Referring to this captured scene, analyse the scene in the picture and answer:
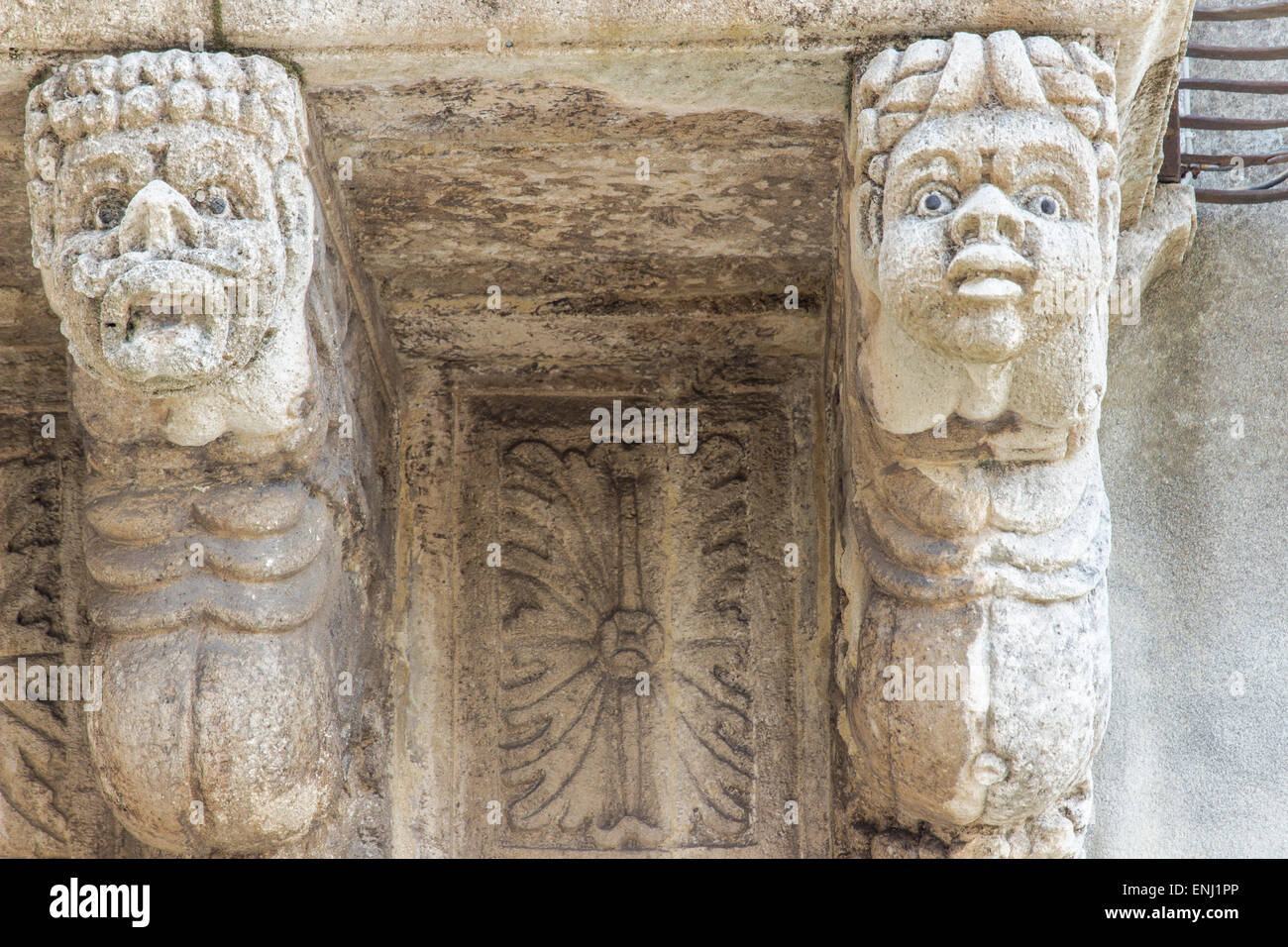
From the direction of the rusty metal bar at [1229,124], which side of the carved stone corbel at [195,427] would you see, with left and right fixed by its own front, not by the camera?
left

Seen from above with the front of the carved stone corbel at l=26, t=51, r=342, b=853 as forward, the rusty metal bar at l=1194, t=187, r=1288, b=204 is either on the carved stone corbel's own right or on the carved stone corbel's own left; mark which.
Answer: on the carved stone corbel's own left

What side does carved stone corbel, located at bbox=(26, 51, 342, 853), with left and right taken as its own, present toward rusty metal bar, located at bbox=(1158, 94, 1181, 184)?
left

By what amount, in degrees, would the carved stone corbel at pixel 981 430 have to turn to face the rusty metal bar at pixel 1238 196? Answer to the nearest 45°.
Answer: approximately 135° to its left

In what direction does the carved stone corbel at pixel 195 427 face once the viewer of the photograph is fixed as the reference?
facing the viewer

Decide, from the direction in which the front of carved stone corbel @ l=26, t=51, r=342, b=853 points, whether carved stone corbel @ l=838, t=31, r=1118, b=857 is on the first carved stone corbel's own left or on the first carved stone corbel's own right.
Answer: on the first carved stone corbel's own left

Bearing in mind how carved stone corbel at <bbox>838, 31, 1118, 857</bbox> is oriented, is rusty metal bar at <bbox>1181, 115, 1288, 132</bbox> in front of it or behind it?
behind

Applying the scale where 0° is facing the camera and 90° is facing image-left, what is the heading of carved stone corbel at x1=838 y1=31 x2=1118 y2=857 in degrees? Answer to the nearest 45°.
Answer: approximately 0°

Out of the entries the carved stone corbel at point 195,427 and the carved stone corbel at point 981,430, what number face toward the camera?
2

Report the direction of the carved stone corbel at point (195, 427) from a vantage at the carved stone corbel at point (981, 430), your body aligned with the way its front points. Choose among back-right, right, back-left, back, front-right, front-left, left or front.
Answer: right
